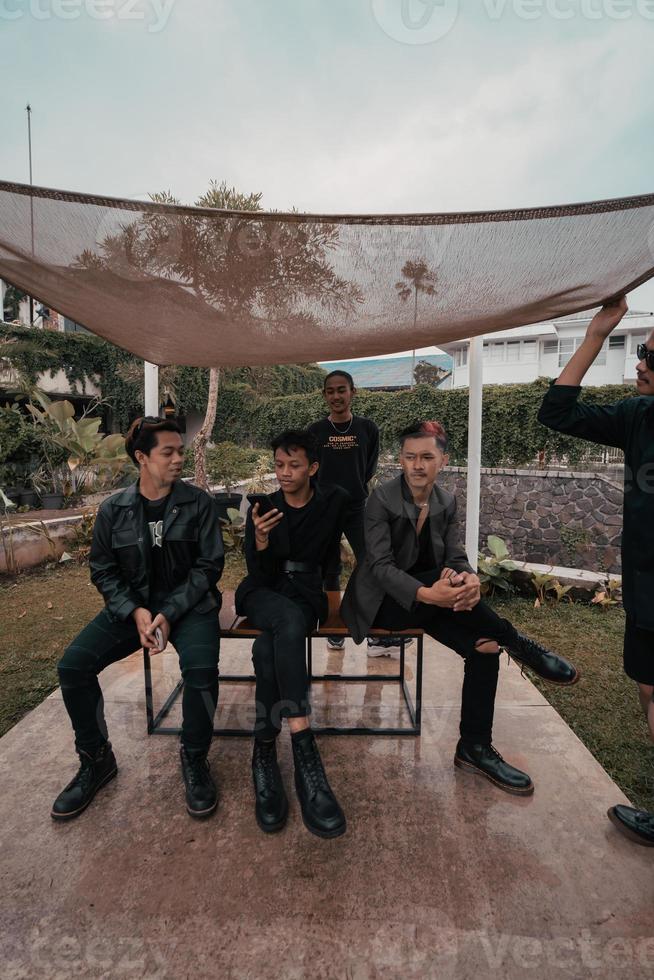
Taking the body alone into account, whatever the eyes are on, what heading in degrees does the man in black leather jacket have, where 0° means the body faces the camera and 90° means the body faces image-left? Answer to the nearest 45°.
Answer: approximately 0°

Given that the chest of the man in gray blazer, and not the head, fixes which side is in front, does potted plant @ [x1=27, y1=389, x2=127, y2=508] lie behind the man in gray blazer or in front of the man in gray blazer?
behind

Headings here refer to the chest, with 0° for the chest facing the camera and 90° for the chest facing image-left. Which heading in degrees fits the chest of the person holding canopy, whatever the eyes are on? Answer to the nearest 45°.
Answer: approximately 90°

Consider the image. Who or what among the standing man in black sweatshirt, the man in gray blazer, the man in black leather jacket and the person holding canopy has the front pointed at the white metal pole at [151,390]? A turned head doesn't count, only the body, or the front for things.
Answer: the person holding canopy

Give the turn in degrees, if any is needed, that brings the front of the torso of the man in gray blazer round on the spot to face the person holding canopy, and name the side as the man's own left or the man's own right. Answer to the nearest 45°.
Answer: approximately 45° to the man's own left

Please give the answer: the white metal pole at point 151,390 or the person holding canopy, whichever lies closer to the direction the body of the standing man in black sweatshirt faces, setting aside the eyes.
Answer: the person holding canopy
